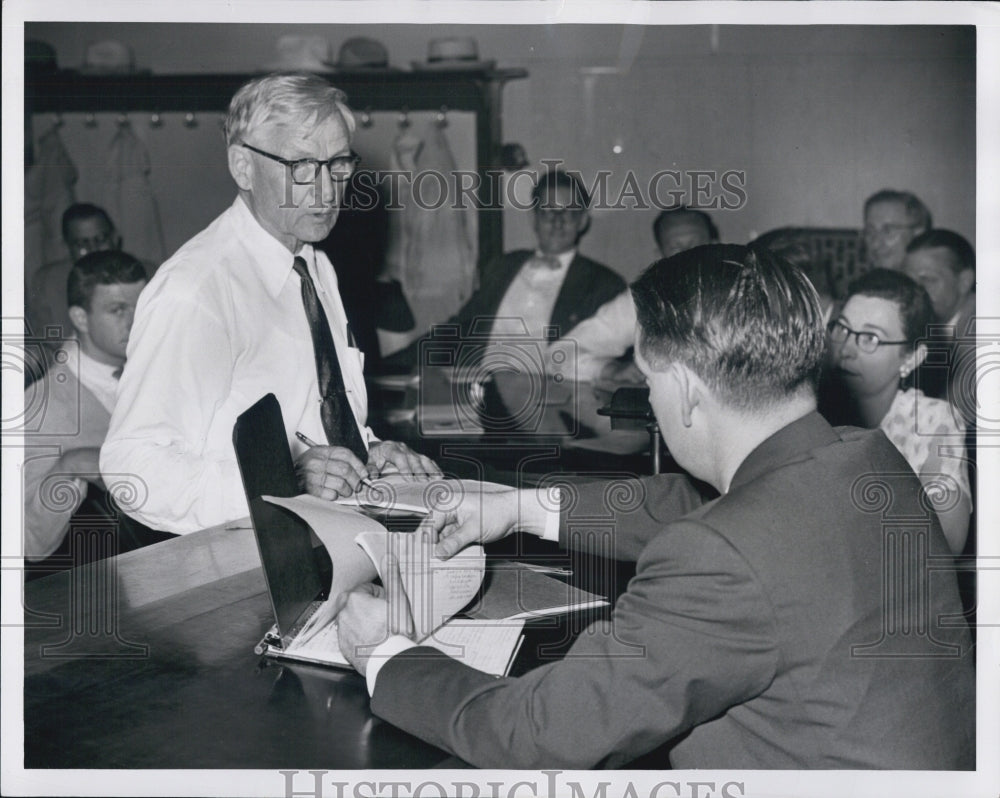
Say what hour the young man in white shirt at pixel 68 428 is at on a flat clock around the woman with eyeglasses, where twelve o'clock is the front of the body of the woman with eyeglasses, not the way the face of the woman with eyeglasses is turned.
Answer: The young man in white shirt is roughly at 12 o'clock from the woman with eyeglasses.

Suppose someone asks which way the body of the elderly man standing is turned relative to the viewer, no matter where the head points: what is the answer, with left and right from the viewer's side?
facing the viewer and to the right of the viewer

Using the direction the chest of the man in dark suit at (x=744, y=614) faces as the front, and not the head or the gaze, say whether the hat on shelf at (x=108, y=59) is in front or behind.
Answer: in front

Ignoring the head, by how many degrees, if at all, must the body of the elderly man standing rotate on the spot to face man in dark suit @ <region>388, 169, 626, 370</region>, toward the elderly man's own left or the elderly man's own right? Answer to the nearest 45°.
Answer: approximately 90° to the elderly man's own left

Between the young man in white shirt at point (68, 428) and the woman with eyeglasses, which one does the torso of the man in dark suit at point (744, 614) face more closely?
the young man in white shirt

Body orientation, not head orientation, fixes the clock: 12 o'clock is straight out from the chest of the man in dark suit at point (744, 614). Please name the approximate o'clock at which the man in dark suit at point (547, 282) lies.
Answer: the man in dark suit at point (547, 282) is roughly at 1 o'clock from the man in dark suit at point (744, 614).

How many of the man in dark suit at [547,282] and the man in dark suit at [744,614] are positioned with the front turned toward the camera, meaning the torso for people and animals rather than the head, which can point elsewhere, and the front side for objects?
1

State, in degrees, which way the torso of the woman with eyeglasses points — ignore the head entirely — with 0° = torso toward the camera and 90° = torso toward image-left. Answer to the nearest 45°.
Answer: approximately 45°

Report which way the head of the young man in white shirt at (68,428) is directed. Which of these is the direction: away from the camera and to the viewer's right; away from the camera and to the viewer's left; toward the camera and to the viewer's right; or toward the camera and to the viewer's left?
toward the camera and to the viewer's right

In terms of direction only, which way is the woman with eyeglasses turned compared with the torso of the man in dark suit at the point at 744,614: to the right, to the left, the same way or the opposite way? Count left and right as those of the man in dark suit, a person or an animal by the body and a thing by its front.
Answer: to the left

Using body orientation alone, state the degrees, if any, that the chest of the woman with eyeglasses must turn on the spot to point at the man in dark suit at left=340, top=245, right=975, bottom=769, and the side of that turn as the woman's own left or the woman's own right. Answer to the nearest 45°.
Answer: approximately 45° to the woman's own left

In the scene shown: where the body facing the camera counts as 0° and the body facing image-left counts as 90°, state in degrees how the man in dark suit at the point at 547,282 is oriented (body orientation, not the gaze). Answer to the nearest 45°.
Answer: approximately 0°

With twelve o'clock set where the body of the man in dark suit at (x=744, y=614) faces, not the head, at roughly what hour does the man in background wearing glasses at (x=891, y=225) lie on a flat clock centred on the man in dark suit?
The man in background wearing glasses is roughly at 2 o'clock from the man in dark suit.
